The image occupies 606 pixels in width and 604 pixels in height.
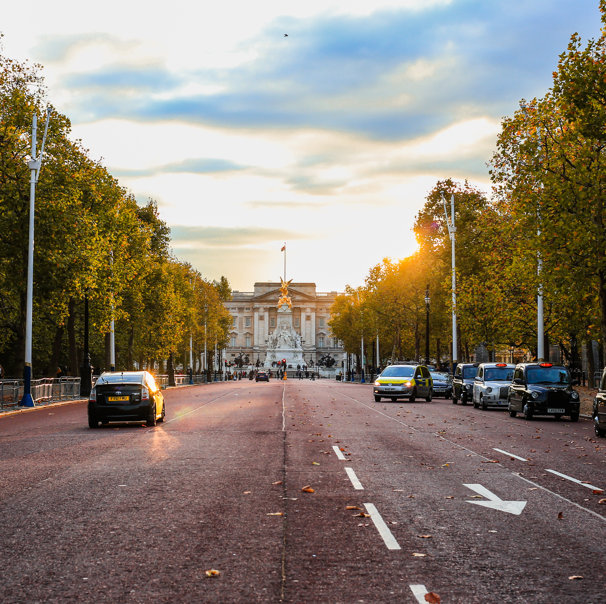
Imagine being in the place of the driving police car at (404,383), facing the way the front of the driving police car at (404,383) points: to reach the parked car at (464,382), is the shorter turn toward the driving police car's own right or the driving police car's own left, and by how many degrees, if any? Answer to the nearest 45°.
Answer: approximately 135° to the driving police car's own left

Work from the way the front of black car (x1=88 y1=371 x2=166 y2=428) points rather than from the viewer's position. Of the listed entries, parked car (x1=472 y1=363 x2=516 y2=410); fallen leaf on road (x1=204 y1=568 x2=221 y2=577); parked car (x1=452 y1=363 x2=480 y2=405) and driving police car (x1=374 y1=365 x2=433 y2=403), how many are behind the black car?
1

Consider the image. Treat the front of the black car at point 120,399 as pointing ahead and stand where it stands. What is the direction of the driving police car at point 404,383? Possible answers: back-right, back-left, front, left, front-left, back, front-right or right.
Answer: front-right

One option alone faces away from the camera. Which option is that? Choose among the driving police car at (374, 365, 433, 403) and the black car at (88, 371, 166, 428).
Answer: the black car

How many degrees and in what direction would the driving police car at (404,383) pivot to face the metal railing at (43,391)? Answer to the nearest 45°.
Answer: approximately 45° to its right

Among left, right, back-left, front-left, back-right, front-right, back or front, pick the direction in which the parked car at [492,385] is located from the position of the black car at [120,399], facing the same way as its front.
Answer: front-right

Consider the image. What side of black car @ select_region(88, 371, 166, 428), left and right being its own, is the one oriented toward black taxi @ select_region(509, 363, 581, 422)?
right

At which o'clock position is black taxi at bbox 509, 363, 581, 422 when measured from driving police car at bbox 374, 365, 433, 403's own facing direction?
The black taxi is roughly at 10 o'clock from the driving police car.

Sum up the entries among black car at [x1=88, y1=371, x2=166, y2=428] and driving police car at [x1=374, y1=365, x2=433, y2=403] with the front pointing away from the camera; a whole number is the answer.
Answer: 1

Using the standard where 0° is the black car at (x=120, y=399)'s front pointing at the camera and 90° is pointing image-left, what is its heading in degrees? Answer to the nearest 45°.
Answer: approximately 180°

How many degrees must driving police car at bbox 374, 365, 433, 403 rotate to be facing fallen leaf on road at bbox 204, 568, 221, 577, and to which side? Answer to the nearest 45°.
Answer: approximately 45° to its left

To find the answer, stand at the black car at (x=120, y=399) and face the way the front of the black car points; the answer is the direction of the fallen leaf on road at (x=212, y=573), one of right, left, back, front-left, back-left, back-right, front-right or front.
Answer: back
